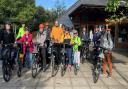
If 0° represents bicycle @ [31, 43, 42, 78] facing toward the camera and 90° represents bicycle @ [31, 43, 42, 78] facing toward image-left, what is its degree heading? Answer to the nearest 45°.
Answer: approximately 45°

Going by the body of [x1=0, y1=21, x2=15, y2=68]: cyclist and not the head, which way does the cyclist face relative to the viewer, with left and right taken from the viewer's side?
facing the viewer

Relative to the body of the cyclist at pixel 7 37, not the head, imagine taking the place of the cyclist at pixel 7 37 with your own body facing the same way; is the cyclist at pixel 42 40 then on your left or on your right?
on your left

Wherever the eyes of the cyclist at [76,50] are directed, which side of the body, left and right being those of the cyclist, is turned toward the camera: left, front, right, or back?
front
